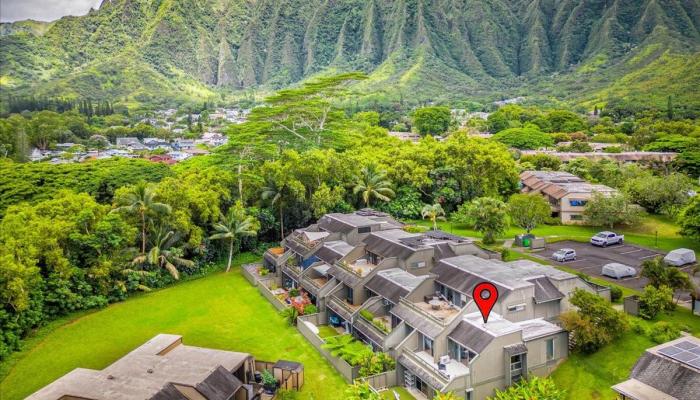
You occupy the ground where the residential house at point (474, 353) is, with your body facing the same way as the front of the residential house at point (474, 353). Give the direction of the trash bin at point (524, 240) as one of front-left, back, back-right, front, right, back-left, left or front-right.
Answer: back-right

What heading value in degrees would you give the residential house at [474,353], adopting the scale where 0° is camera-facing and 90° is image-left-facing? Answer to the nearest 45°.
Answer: approximately 45°

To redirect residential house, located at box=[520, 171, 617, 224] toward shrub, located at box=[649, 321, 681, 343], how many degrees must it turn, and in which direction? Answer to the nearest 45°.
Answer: approximately 45° to its left

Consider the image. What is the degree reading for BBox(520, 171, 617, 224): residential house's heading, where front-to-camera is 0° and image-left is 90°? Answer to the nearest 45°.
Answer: approximately 45°

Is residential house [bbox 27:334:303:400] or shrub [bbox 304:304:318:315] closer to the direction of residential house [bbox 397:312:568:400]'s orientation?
the residential house

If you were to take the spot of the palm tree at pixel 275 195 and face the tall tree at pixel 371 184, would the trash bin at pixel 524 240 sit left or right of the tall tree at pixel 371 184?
right

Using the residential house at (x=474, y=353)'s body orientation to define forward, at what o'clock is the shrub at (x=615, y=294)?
The shrub is roughly at 6 o'clock from the residential house.

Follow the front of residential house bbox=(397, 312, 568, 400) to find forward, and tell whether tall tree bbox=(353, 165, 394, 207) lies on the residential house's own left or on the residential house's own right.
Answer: on the residential house's own right

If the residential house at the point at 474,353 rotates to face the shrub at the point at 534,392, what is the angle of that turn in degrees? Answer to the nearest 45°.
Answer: approximately 90° to its left

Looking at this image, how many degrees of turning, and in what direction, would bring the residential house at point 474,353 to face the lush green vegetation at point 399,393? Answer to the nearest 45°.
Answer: approximately 45° to its right
